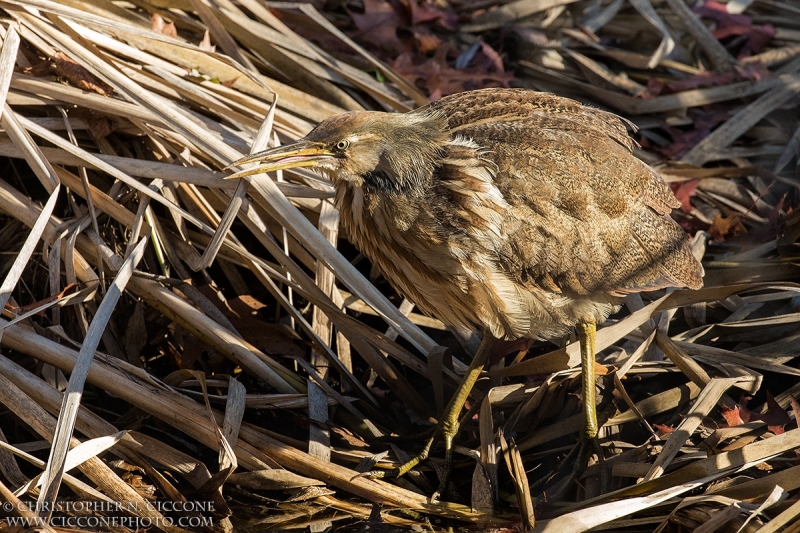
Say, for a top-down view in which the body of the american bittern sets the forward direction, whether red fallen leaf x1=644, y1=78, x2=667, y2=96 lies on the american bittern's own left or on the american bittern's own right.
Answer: on the american bittern's own right

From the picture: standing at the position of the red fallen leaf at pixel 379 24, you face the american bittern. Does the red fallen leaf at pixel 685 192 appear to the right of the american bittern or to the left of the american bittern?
left

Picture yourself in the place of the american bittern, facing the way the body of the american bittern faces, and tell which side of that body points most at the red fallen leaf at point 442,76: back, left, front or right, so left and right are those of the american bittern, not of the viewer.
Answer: right

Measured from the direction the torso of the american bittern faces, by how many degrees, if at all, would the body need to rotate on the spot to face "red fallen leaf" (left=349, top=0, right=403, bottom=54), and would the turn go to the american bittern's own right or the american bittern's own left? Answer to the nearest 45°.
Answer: approximately 90° to the american bittern's own right

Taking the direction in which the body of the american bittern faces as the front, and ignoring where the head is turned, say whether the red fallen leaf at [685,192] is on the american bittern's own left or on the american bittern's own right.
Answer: on the american bittern's own right

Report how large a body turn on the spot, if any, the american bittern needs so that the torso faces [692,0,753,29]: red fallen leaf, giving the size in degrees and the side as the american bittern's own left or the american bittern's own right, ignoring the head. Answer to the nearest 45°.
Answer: approximately 135° to the american bittern's own right

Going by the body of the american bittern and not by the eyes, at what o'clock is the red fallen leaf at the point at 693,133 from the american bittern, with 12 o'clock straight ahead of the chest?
The red fallen leaf is roughly at 4 o'clock from the american bittern.

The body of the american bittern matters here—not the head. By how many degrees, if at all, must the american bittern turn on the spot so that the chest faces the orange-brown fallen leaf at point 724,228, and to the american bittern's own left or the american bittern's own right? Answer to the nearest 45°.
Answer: approximately 135° to the american bittern's own right

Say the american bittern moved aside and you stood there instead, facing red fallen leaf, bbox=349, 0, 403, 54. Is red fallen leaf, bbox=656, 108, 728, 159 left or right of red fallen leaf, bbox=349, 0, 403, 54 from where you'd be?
right

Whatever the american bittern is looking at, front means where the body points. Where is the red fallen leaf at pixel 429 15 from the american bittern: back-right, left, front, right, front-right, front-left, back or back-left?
right

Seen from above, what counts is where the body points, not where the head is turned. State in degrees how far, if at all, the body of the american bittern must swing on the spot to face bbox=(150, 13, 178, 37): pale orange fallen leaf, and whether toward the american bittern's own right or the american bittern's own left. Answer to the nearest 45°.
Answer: approximately 45° to the american bittern's own right

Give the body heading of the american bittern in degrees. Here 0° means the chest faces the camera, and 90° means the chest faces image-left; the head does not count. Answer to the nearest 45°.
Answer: approximately 90°

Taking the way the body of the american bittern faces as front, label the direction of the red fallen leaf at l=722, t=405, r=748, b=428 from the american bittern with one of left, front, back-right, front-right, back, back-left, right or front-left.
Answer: back

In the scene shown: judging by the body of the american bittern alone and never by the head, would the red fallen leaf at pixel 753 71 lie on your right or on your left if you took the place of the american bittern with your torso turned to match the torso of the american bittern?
on your right
